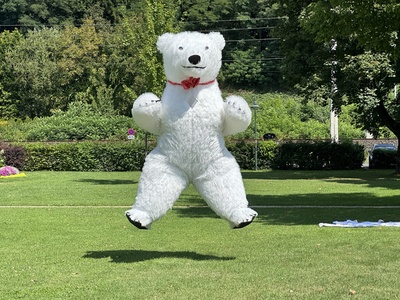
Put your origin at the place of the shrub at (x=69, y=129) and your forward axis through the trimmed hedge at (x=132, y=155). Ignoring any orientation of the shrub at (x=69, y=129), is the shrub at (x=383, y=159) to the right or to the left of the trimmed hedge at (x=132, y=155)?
left

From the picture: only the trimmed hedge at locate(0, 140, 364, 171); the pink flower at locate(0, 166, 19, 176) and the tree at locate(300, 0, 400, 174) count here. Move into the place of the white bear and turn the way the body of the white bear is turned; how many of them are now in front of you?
0

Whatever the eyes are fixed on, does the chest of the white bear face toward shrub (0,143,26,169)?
no

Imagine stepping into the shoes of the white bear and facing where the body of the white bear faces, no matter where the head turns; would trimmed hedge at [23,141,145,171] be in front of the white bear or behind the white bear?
behind

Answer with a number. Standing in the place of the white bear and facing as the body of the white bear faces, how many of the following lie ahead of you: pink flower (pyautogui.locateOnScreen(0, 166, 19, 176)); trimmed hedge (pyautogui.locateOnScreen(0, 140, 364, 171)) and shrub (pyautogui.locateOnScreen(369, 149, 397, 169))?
0

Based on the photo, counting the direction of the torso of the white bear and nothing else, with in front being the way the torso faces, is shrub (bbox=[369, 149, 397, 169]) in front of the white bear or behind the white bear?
behind

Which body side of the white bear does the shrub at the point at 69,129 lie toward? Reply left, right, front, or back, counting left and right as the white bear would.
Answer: back

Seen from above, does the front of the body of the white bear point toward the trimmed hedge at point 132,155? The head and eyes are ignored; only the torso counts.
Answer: no

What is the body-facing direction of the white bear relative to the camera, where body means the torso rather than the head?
toward the camera

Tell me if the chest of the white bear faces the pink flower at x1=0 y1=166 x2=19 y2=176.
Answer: no

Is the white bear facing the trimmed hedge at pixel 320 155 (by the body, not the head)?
no

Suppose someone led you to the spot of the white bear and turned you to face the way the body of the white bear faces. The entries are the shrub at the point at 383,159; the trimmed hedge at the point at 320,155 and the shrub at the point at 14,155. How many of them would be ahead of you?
0
